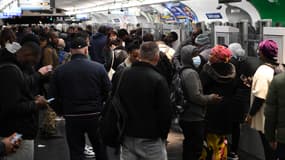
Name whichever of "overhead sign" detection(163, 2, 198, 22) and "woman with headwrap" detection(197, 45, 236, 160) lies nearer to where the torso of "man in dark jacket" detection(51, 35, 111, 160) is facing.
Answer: the overhead sign

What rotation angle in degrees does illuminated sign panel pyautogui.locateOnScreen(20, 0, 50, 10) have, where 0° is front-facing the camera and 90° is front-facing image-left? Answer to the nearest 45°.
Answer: approximately 0°

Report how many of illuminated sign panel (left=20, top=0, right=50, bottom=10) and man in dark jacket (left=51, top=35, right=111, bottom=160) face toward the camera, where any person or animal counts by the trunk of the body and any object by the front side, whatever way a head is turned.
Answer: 1

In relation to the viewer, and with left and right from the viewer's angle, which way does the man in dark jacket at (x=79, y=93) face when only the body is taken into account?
facing away from the viewer

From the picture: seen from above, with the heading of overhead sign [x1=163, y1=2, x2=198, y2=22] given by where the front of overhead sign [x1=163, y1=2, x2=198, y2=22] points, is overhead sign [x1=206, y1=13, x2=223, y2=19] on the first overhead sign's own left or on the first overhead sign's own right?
on the first overhead sign's own left

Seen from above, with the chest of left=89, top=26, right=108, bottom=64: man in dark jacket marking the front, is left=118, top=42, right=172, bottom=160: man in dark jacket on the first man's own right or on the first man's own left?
on the first man's own right

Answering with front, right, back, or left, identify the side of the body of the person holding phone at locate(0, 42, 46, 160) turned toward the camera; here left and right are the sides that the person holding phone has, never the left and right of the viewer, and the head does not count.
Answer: right

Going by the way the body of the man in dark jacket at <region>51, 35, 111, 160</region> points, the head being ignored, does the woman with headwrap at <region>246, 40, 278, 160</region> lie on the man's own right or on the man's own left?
on the man's own right

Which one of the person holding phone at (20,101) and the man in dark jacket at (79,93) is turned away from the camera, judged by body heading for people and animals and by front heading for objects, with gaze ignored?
the man in dark jacket

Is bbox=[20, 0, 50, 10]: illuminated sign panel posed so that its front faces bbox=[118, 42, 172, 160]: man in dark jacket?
yes

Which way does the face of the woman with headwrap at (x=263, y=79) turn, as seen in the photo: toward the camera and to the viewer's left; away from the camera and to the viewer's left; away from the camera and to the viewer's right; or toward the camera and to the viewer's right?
away from the camera and to the viewer's left

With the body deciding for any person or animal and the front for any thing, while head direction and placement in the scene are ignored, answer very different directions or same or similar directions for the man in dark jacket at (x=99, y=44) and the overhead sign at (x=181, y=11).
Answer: very different directions
